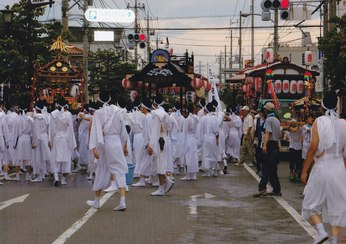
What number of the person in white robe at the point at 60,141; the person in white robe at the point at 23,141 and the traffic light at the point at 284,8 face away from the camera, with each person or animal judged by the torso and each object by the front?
2

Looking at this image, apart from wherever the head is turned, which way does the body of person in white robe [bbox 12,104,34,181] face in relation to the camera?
away from the camera

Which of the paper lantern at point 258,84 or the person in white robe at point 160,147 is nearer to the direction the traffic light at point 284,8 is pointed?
the person in white robe

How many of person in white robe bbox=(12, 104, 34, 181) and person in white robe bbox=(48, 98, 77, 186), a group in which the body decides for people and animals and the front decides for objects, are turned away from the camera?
2

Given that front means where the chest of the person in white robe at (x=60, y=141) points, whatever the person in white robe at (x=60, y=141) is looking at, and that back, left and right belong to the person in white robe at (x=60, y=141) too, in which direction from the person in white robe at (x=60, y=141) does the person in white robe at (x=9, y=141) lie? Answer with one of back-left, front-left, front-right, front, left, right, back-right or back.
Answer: front-left

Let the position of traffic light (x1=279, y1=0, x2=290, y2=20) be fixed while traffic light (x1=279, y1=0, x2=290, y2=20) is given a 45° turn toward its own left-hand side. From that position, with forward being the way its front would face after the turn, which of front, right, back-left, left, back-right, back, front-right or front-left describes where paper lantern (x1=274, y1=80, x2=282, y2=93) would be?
front-right

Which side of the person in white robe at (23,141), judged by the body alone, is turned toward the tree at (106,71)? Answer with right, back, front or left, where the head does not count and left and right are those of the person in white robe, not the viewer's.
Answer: front

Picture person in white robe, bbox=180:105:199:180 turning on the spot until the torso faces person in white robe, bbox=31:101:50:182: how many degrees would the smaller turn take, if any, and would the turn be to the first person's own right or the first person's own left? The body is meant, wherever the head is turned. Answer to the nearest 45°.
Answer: approximately 45° to the first person's own left

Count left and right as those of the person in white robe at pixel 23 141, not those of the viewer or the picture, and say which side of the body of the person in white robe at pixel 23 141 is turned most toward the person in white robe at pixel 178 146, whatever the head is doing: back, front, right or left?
right

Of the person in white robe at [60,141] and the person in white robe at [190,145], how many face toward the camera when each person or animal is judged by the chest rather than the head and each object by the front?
0

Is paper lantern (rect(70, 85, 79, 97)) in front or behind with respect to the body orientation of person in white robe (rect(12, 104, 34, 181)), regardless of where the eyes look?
in front

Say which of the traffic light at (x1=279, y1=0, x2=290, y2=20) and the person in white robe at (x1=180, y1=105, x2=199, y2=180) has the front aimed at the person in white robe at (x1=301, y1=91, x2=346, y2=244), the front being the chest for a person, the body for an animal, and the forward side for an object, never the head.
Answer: the traffic light

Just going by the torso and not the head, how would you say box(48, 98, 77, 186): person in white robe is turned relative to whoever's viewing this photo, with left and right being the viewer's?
facing away from the viewer

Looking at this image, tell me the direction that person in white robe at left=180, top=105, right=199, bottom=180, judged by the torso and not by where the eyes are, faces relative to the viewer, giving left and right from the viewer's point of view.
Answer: facing away from the viewer and to the left of the viewer

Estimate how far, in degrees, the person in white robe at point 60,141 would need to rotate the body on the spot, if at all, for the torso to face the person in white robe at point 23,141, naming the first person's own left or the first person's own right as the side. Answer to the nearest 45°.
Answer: approximately 45° to the first person's own left
